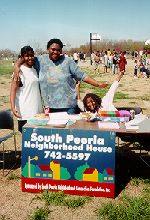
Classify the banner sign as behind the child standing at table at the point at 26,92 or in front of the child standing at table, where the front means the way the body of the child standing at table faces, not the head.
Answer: in front

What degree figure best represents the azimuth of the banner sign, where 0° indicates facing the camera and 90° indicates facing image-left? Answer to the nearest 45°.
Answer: approximately 0°

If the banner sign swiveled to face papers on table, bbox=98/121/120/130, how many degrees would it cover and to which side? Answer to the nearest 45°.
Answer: approximately 90° to its left

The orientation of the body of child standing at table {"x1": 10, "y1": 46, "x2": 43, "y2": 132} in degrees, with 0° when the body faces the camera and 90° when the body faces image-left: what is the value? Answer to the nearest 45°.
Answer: approximately 315°

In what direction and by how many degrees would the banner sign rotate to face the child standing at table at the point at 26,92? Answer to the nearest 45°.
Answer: approximately 135° to its right
